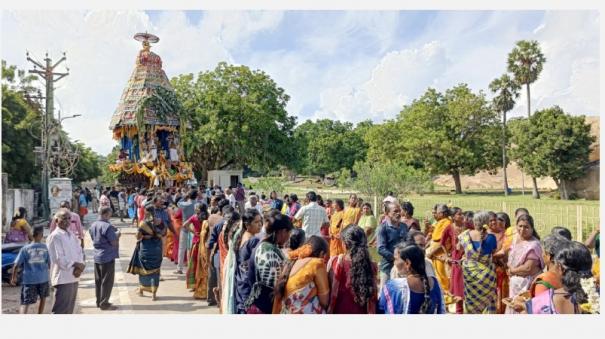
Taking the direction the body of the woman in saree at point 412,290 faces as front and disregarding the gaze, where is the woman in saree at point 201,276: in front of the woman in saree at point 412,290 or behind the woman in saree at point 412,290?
in front

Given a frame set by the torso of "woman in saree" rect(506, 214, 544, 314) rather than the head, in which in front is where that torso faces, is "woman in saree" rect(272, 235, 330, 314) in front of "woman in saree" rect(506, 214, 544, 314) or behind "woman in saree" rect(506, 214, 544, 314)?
in front

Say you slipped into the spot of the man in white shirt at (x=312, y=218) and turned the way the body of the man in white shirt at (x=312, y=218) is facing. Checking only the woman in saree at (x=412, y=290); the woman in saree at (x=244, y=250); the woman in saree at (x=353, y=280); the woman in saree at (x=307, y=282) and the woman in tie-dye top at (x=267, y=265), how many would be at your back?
5

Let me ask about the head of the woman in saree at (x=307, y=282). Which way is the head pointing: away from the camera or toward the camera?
away from the camera
